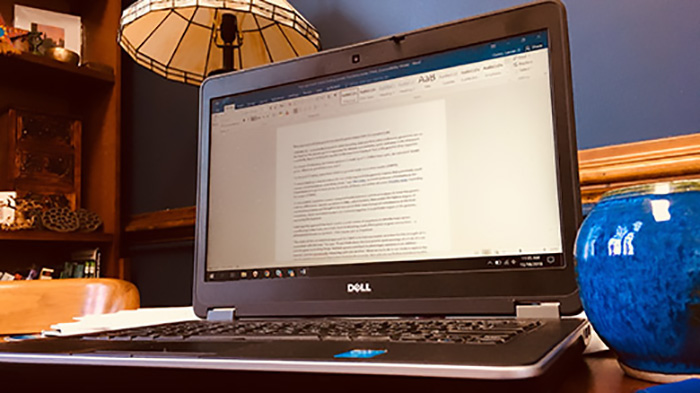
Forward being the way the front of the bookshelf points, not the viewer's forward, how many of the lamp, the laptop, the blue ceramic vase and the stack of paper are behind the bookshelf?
0

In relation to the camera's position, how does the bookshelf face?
facing the viewer and to the right of the viewer

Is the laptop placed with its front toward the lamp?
no

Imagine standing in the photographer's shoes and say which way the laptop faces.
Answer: facing the viewer and to the left of the viewer

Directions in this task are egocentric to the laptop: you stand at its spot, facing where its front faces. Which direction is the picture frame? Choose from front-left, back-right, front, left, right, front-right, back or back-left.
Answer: right

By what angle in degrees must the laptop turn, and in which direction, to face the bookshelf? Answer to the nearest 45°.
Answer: approximately 90° to its right

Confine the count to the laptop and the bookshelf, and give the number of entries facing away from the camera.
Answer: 0
